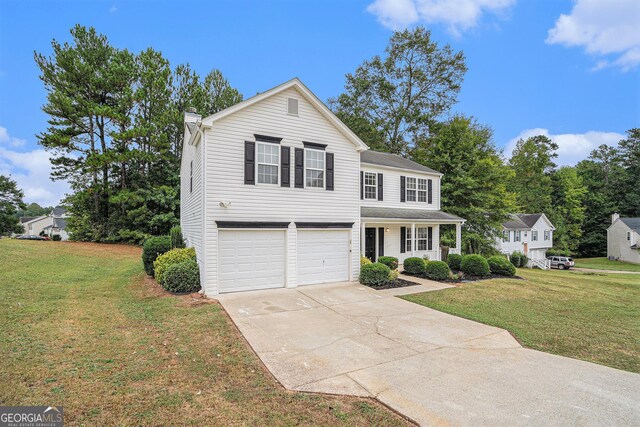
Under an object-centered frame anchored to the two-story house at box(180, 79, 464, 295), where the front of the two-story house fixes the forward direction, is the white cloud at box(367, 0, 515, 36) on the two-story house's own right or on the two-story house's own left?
on the two-story house's own left

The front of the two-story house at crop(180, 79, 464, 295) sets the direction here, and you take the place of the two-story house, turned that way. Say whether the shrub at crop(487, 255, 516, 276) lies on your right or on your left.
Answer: on your left

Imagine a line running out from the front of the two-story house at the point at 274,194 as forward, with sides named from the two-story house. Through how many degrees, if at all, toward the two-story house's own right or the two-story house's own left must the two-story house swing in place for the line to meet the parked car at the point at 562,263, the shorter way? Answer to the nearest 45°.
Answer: approximately 90° to the two-story house's own left

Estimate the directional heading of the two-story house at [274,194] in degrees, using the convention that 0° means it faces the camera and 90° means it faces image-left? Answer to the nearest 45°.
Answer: approximately 315°
